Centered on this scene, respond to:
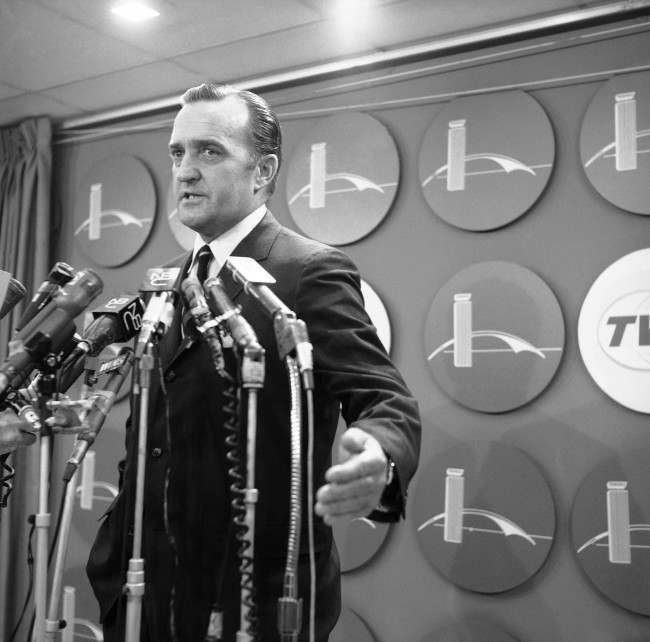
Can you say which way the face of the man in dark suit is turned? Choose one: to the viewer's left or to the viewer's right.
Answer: to the viewer's left

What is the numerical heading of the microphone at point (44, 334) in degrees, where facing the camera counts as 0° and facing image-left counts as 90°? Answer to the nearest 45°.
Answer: approximately 270°

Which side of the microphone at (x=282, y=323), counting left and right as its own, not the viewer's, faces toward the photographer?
left

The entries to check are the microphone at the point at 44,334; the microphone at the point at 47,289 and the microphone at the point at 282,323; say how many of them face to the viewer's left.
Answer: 1

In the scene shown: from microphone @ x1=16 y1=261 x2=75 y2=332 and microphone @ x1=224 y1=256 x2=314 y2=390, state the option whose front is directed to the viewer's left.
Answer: microphone @ x1=224 y1=256 x2=314 y2=390

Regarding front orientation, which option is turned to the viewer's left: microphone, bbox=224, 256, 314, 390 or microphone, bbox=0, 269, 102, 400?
microphone, bbox=224, 256, 314, 390

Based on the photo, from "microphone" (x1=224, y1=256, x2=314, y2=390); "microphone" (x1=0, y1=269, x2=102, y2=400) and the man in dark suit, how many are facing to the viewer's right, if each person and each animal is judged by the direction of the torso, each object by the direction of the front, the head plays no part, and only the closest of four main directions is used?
1

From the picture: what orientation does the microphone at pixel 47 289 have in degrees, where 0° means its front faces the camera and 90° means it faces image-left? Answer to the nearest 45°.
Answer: approximately 270°
